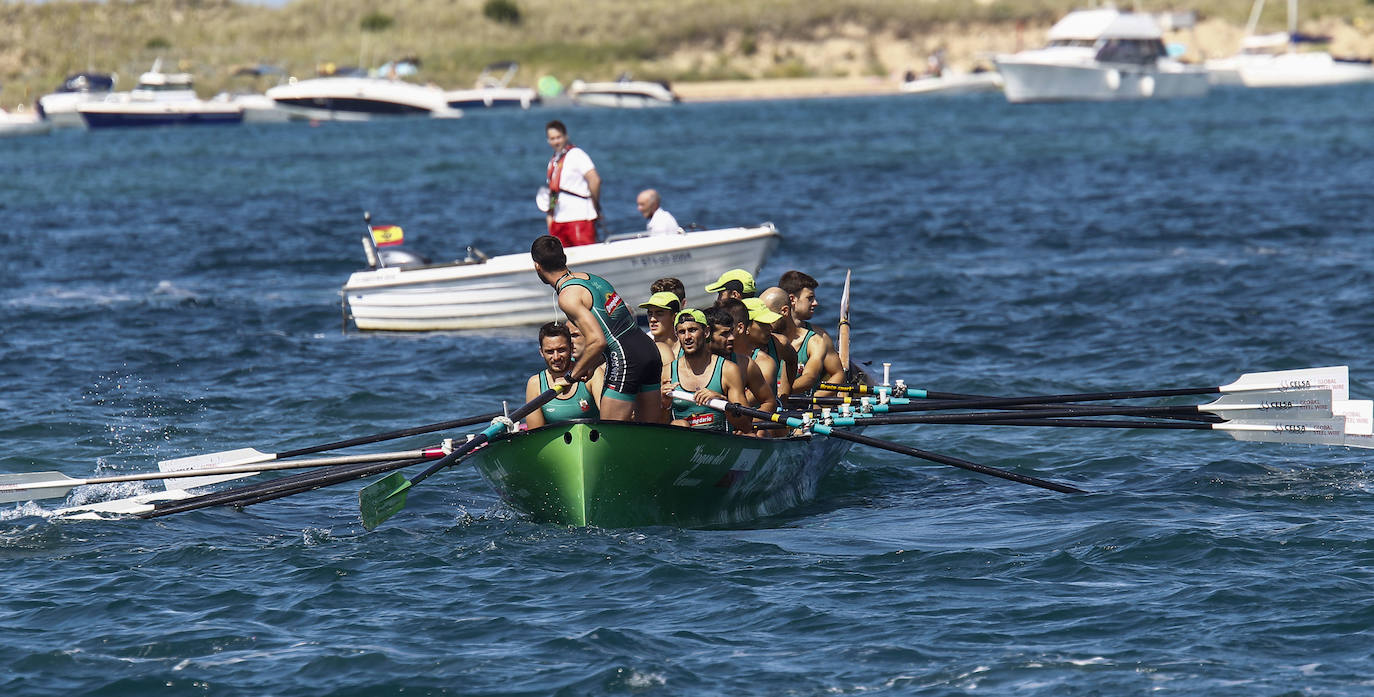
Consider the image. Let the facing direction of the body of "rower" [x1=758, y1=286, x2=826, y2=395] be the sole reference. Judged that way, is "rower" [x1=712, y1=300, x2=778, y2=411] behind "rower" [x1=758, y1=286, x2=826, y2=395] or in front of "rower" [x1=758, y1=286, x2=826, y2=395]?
in front

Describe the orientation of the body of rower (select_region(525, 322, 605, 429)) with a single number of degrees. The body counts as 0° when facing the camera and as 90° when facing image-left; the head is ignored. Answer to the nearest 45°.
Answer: approximately 0°

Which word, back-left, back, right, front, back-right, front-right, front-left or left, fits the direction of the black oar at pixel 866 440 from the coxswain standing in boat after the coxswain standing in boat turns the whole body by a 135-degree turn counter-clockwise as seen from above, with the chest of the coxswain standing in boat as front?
left

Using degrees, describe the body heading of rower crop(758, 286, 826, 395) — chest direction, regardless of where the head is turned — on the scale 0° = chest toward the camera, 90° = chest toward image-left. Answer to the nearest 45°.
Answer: approximately 45°

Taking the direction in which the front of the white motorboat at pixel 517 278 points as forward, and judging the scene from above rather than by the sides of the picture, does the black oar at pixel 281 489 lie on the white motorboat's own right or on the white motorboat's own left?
on the white motorboat's own right

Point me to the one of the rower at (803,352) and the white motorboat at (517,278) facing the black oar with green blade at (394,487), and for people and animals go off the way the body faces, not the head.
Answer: the rower

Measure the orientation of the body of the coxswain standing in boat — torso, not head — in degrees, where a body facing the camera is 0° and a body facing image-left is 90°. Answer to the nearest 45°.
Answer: approximately 135°

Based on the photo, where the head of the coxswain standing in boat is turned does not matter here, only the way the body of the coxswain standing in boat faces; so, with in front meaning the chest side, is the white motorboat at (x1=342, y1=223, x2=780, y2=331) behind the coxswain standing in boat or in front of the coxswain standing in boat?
in front

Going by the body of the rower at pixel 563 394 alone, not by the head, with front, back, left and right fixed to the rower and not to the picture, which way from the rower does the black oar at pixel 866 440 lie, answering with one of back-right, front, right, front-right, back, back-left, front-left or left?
left

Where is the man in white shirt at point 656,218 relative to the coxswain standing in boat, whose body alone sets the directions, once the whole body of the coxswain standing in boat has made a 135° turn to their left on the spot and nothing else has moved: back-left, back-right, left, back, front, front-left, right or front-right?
back

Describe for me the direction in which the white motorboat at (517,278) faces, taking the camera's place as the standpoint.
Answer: facing to the right of the viewer

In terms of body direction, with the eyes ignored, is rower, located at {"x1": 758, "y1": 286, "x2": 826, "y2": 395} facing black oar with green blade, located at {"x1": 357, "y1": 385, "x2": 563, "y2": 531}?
yes
